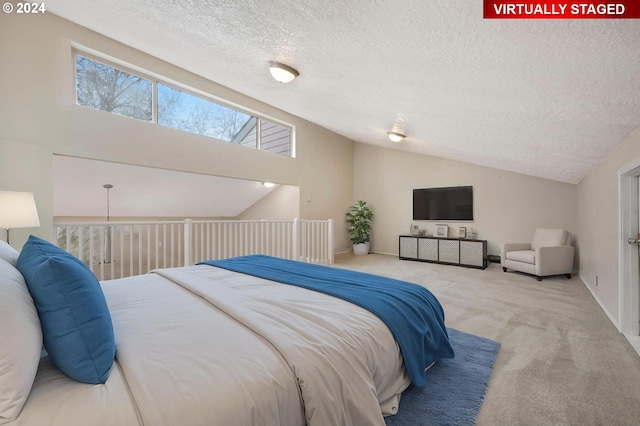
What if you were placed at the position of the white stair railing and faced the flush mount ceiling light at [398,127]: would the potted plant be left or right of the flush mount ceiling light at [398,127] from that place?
left

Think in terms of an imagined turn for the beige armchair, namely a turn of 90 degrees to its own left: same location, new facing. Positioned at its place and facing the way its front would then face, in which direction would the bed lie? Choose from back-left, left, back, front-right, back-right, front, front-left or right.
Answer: front-right

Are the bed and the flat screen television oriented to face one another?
yes

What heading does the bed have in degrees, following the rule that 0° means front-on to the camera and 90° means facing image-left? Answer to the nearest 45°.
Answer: approximately 225°

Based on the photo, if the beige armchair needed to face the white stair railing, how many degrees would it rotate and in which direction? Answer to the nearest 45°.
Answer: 0° — it already faces it

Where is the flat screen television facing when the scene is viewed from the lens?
facing the viewer

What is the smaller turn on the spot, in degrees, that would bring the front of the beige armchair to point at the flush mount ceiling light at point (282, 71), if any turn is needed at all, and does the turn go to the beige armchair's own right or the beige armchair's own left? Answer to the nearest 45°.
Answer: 0° — it already faces it

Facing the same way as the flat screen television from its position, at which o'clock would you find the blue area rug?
The blue area rug is roughly at 12 o'clock from the flat screen television.

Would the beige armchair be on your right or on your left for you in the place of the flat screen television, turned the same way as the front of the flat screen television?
on your left

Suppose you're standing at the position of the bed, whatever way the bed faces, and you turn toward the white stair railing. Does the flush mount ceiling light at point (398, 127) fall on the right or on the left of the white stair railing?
right

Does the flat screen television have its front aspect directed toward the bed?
yes

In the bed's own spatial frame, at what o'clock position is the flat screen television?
The flat screen television is roughly at 12 o'clock from the bed.

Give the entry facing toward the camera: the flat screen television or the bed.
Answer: the flat screen television

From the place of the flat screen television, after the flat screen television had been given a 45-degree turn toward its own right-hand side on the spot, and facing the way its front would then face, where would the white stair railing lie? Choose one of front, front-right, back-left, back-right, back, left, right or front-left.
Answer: front

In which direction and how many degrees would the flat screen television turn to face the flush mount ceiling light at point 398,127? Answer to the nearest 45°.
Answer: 0° — it already faces it

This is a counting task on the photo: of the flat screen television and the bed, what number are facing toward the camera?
1

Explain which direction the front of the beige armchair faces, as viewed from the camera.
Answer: facing the viewer and to the left of the viewer

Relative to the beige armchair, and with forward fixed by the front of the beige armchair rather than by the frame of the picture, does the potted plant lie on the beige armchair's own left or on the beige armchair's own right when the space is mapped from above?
on the beige armchair's own right

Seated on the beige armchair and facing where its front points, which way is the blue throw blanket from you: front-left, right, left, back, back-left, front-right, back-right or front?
front-left
